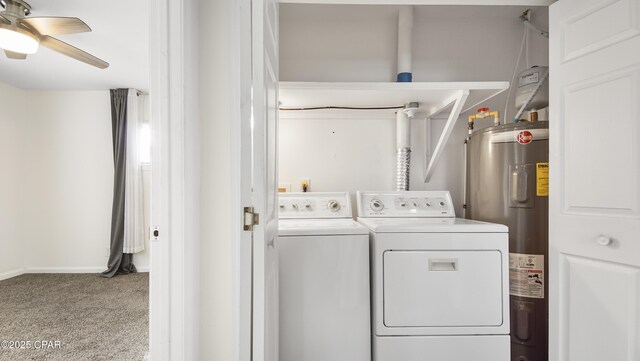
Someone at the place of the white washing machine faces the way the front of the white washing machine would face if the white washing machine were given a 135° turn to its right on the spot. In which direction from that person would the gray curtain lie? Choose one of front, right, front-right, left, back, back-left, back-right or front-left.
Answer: front

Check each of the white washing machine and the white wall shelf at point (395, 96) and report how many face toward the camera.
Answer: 2

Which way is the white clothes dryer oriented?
toward the camera

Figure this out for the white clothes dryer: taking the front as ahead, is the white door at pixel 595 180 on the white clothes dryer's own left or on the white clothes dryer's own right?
on the white clothes dryer's own left

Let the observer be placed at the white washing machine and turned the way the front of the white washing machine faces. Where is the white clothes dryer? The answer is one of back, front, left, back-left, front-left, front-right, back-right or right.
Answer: left

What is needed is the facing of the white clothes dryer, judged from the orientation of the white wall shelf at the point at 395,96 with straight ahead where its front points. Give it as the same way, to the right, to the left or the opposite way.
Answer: the same way

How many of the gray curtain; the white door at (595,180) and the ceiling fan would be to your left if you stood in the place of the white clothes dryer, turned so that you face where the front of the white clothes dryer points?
1

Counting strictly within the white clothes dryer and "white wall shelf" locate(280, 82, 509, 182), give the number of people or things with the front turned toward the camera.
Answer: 2

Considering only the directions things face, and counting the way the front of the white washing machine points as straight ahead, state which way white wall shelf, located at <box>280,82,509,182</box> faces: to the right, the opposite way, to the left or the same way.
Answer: the same way

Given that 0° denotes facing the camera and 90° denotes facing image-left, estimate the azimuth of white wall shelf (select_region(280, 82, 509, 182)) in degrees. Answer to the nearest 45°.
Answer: approximately 0°

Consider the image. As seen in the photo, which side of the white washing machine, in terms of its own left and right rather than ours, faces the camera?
front

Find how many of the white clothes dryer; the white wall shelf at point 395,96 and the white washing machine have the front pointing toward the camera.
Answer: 3
